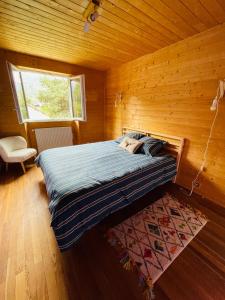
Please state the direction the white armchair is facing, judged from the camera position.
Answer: facing the viewer and to the right of the viewer

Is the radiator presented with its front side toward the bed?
yes

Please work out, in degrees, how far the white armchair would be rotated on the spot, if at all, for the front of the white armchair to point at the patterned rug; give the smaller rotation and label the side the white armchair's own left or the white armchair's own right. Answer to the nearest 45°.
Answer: approximately 45° to the white armchair's own right

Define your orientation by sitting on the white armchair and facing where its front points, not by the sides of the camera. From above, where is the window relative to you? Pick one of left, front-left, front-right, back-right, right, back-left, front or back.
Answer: left

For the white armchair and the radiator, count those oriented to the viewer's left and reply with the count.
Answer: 0

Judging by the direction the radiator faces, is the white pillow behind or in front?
in front

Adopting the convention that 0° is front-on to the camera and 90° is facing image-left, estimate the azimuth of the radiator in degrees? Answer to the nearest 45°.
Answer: approximately 0°

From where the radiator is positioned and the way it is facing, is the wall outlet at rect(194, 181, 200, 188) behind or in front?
in front

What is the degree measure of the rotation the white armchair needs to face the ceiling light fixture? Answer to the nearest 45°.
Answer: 0° — it already faces it
